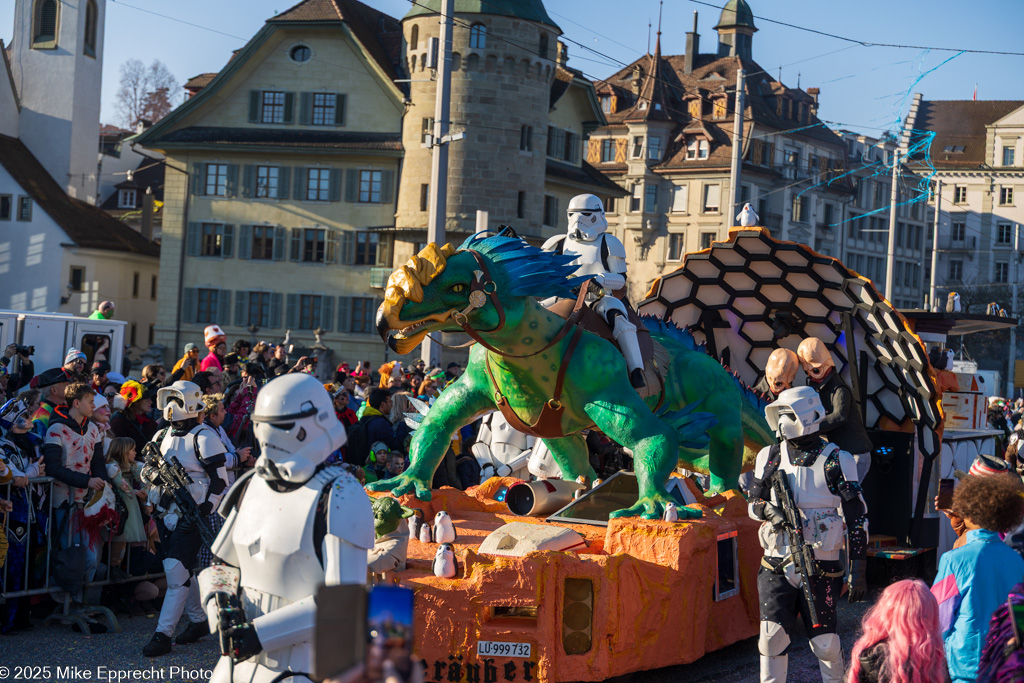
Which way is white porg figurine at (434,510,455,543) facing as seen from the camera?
toward the camera

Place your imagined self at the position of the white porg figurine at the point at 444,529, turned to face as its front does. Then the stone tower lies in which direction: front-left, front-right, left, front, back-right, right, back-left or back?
back

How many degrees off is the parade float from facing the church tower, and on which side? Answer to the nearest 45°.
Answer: approximately 90° to its right

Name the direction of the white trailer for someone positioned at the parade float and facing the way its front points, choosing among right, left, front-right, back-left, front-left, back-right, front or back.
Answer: right

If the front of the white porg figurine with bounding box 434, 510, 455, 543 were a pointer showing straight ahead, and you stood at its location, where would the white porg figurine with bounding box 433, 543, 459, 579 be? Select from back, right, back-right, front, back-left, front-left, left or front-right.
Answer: front

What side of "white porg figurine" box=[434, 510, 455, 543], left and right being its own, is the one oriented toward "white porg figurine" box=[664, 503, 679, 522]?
left

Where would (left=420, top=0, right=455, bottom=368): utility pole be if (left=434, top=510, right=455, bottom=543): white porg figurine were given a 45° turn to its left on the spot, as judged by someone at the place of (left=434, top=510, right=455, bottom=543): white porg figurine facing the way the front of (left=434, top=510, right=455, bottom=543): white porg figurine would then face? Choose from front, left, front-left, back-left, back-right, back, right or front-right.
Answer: back-left

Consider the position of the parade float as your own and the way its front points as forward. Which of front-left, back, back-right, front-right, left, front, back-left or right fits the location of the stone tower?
back-right
